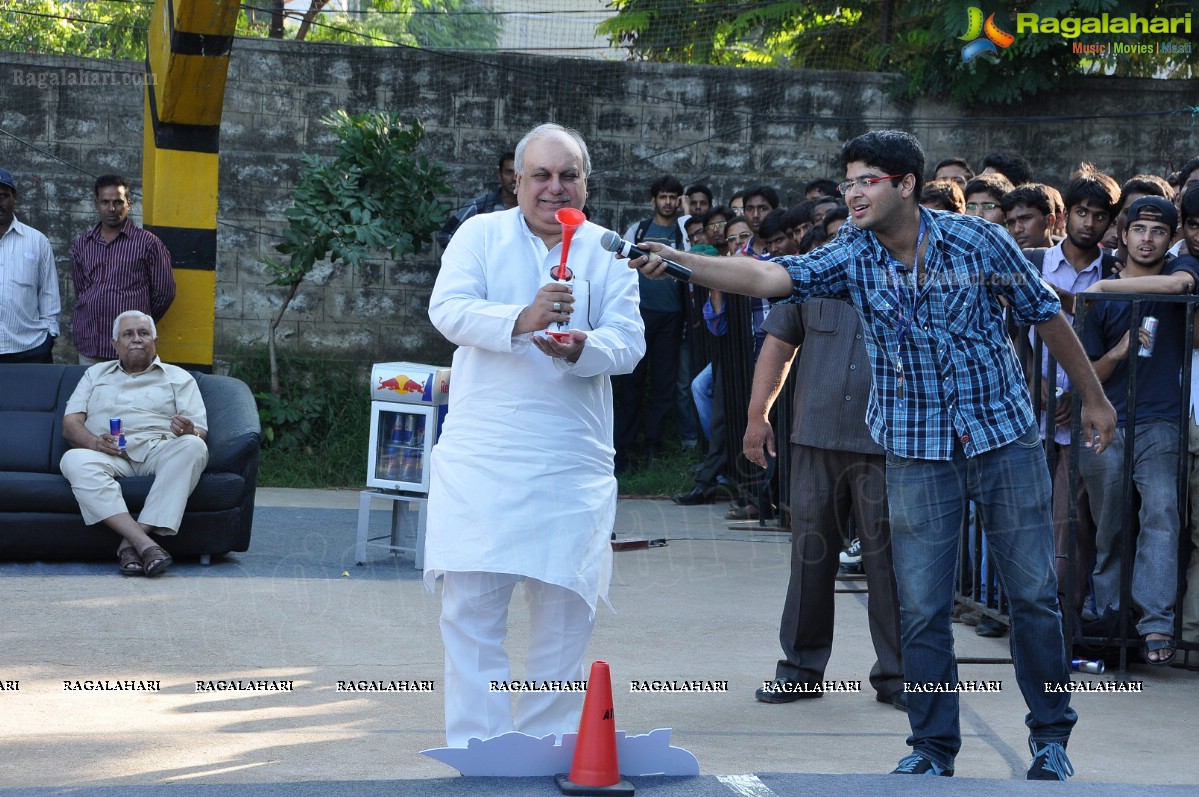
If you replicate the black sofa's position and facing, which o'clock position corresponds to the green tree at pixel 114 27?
The green tree is roughly at 6 o'clock from the black sofa.

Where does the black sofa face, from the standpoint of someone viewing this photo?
facing the viewer

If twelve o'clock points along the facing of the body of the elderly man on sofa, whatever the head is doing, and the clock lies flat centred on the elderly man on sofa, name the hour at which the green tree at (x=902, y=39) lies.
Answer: The green tree is roughly at 8 o'clock from the elderly man on sofa.

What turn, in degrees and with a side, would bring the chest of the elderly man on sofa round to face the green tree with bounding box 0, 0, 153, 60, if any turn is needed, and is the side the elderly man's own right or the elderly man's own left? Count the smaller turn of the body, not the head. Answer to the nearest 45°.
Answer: approximately 180°

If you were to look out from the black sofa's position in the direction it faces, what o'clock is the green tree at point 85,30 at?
The green tree is roughly at 6 o'clock from the black sofa.

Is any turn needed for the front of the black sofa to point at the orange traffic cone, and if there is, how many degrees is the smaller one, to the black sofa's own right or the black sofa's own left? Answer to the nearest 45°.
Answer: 0° — it already faces it

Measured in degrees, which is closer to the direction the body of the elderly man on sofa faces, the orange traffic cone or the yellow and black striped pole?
the orange traffic cone

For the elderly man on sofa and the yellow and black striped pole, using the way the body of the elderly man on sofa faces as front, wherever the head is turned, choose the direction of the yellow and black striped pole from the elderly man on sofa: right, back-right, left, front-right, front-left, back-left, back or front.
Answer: back

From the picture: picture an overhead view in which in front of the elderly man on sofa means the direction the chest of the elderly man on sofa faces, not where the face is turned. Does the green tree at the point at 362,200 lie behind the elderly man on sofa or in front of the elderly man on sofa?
behind

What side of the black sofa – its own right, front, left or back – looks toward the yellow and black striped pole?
back

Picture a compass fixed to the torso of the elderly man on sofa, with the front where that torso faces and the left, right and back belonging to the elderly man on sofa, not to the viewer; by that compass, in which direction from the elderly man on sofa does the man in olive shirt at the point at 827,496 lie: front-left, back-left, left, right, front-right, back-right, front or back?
front-left

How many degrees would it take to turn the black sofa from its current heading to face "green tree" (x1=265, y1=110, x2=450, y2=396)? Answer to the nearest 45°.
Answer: approximately 135° to its left

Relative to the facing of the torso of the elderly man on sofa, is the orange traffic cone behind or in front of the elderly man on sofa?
in front

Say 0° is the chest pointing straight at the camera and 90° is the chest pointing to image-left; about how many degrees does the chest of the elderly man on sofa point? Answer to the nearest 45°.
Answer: approximately 0°
